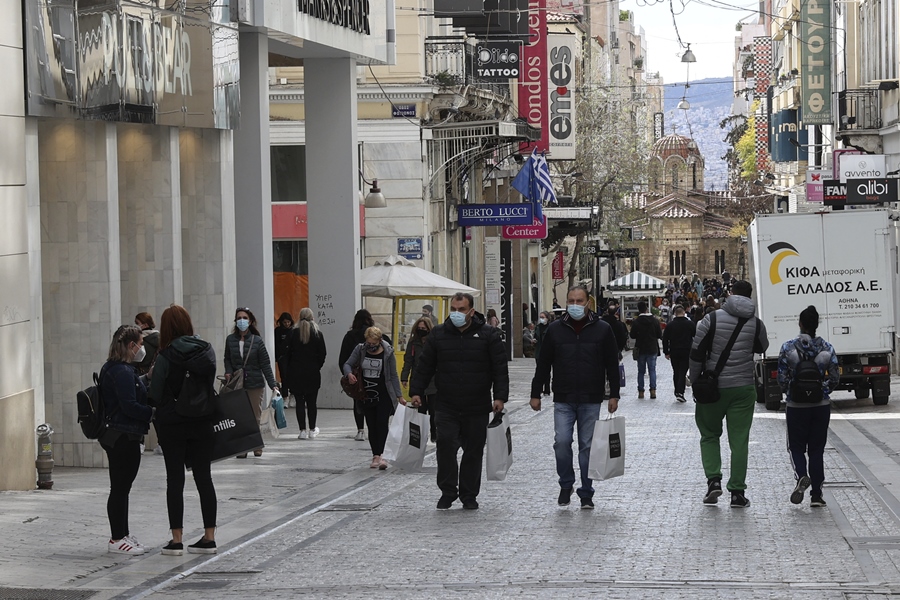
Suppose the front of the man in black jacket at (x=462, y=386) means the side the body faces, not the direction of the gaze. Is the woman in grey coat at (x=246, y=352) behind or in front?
behind

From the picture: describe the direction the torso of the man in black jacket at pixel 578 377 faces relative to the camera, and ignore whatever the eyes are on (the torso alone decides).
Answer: toward the camera

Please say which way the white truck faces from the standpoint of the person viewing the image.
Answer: facing away from the viewer

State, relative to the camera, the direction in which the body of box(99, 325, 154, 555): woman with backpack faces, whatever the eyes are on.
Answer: to the viewer's right

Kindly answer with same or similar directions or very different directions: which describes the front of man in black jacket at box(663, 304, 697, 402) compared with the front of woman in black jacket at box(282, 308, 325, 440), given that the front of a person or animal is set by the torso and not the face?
same or similar directions

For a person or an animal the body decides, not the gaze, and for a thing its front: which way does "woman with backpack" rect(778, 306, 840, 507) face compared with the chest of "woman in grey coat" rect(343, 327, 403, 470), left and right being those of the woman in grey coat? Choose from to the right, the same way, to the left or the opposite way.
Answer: the opposite way

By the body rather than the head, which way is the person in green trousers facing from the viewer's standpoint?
away from the camera

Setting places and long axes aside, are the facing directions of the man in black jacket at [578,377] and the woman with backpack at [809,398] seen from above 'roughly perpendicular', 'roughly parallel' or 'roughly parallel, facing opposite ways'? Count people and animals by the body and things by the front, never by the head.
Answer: roughly parallel, facing opposite ways

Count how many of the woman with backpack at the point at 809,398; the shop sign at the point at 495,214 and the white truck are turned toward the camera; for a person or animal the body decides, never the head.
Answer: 1

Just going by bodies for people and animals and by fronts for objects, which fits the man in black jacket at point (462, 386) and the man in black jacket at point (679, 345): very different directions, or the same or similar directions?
very different directions

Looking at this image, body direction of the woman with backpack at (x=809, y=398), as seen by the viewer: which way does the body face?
away from the camera

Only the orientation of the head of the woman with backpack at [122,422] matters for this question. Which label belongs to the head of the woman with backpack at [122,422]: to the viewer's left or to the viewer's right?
to the viewer's right

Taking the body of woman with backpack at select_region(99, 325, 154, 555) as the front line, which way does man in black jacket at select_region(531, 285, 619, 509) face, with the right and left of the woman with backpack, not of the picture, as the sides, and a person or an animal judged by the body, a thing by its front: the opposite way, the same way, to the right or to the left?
to the right

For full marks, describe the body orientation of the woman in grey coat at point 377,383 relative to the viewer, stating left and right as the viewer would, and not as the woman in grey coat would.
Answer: facing the viewer

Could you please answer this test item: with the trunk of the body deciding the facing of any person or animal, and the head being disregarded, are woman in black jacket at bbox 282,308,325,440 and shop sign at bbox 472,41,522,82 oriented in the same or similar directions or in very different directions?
very different directions

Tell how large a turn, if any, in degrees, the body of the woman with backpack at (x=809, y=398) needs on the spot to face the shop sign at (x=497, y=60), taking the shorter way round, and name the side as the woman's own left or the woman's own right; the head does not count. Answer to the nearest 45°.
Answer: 0° — they already face it

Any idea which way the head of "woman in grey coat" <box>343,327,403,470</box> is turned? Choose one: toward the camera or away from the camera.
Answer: toward the camera

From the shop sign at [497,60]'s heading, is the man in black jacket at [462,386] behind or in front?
in front

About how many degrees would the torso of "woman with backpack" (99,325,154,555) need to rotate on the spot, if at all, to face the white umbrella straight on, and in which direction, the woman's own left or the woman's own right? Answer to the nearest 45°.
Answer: approximately 90° to the woman's own left

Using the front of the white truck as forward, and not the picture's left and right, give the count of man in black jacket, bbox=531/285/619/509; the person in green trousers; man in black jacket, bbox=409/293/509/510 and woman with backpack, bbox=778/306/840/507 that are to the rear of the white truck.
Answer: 4

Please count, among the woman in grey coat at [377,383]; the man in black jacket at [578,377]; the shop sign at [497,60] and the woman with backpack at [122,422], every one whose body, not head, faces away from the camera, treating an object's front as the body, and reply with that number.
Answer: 0
